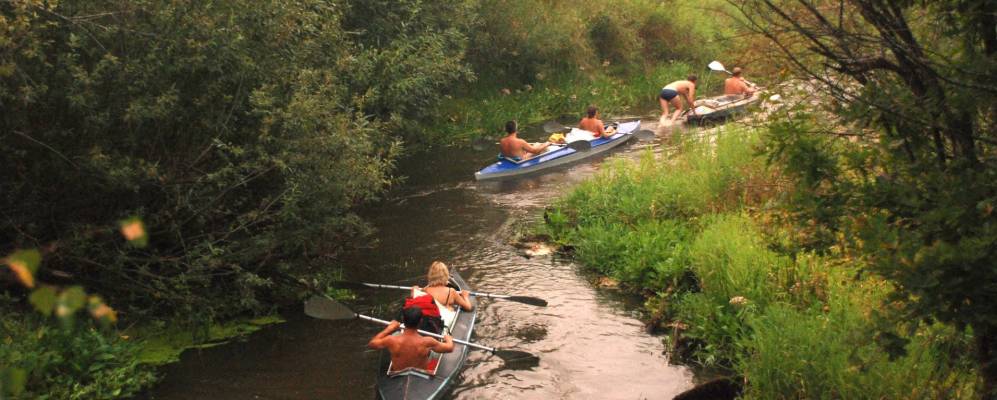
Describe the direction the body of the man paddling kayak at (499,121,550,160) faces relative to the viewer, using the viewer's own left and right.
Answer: facing away from the viewer and to the right of the viewer

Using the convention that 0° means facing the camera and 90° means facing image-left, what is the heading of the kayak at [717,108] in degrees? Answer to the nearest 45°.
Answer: approximately 225°

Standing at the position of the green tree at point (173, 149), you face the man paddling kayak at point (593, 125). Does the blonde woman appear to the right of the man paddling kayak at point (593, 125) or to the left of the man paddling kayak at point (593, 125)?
right

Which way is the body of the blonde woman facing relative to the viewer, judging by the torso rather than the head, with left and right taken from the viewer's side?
facing away from the viewer

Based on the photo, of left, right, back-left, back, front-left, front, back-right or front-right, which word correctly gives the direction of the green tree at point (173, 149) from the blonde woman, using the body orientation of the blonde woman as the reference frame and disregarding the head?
left

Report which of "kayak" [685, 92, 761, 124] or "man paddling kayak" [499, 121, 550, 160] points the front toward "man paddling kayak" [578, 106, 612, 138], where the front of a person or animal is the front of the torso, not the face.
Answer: "man paddling kayak" [499, 121, 550, 160]

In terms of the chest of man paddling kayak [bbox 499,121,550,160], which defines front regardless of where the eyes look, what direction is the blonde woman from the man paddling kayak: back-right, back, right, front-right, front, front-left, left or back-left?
back-right

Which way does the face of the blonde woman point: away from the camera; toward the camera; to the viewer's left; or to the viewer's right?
away from the camera

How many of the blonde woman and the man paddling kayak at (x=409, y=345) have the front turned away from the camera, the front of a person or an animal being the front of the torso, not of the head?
2

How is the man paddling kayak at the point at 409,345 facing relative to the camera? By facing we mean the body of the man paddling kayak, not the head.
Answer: away from the camera

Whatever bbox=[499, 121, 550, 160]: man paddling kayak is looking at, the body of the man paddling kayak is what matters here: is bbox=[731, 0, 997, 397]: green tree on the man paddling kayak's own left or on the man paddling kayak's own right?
on the man paddling kayak's own right

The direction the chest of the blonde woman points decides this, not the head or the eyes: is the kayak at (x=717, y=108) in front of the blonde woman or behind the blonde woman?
in front

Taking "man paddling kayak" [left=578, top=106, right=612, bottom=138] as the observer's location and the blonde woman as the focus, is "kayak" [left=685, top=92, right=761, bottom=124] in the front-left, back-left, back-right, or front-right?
back-left
